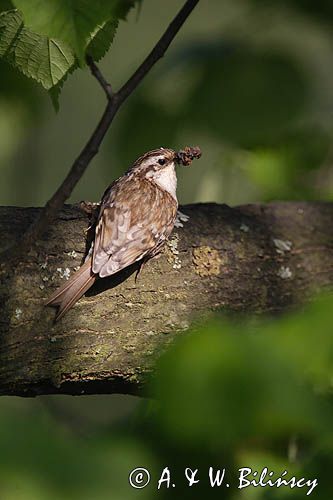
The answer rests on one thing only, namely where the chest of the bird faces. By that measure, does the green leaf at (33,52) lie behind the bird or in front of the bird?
behind

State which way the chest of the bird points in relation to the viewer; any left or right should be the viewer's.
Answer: facing away from the viewer and to the right of the viewer

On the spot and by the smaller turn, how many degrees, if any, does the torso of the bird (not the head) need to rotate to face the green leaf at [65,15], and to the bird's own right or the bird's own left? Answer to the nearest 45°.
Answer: approximately 135° to the bird's own right
